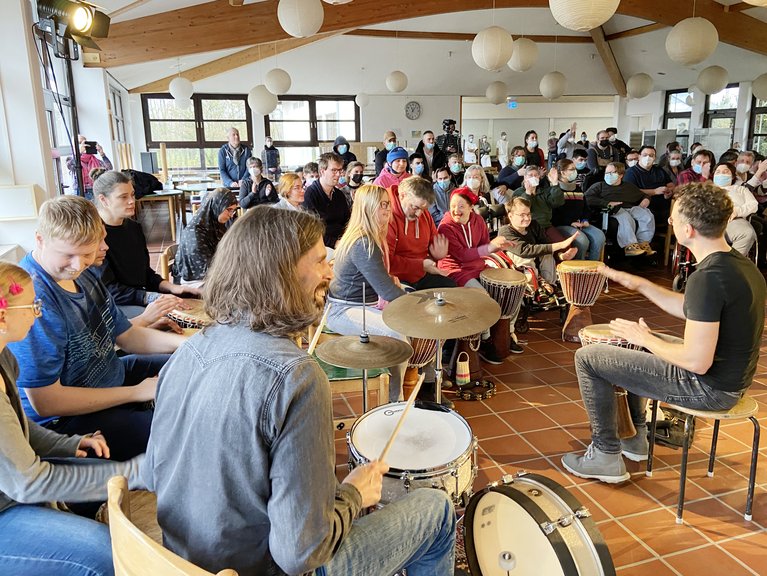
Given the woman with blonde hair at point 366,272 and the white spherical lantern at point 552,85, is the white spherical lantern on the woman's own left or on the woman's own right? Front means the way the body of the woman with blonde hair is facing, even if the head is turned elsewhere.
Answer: on the woman's own left

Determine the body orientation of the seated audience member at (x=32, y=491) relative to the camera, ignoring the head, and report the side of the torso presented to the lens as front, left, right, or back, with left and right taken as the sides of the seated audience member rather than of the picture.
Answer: right

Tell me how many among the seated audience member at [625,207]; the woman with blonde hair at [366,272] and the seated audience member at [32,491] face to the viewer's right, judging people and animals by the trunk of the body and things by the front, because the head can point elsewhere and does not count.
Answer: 2

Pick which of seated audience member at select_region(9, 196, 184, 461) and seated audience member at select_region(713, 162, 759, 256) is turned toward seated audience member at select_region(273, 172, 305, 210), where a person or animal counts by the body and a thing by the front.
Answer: seated audience member at select_region(713, 162, 759, 256)

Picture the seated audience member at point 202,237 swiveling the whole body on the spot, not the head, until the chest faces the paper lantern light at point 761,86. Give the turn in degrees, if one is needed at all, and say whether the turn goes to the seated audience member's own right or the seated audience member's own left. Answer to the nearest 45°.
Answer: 0° — they already face it

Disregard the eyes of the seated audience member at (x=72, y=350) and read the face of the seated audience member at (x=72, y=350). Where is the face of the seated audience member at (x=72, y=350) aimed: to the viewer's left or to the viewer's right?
to the viewer's right

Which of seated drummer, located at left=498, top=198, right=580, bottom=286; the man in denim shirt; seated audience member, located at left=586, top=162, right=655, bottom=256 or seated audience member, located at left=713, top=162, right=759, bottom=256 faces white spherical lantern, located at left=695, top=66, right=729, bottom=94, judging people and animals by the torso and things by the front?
the man in denim shirt

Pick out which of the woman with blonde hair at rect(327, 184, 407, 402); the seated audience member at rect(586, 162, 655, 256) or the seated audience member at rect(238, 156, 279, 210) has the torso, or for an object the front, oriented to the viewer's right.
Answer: the woman with blonde hair

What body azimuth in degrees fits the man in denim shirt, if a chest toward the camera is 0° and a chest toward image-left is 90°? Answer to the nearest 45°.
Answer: approximately 225°

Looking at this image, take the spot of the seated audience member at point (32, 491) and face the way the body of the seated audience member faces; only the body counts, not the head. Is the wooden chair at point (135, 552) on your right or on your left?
on your right

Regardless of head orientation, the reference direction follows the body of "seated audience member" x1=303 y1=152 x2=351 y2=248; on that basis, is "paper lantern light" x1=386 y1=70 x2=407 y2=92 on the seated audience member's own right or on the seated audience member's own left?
on the seated audience member's own left

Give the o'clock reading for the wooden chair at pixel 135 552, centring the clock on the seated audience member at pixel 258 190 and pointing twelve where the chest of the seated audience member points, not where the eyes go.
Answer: The wooden chair is roughly at 12 o'clock from the seated audience member.

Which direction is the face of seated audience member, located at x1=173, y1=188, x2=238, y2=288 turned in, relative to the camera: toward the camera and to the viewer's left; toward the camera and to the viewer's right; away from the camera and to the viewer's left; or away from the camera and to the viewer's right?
toward the camera and to the viewer's right

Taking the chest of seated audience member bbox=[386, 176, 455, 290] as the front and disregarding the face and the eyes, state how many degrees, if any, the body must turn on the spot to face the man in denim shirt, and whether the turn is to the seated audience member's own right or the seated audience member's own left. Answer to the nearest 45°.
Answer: approximately 45° to the seated audience member's own right

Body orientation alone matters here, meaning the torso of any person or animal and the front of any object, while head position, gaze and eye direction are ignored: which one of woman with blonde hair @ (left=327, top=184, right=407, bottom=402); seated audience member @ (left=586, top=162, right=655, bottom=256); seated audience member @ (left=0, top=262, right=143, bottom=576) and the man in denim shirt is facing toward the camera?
seated audience member @ (left=586, top=162, right=655, bottom=256)

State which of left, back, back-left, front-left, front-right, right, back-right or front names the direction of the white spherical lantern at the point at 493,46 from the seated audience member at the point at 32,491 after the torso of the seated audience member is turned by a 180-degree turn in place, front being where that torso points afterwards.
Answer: back-right

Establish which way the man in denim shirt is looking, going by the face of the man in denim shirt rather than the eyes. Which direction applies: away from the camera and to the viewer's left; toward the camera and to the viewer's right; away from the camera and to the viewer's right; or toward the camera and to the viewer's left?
away from the camera and to the viewer's right

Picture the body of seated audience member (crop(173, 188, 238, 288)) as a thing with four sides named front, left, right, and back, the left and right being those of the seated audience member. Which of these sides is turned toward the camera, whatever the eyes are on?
right
